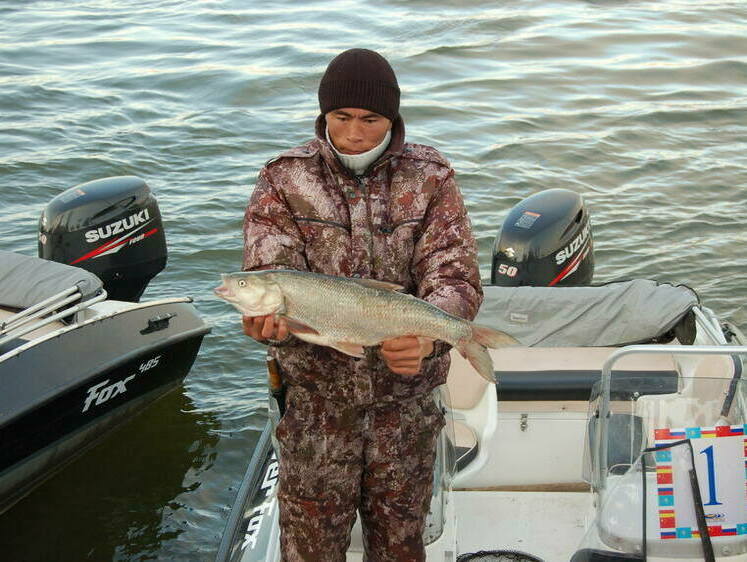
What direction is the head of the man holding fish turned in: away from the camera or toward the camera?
toward the camera

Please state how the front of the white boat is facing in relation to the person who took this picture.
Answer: facing the viewer

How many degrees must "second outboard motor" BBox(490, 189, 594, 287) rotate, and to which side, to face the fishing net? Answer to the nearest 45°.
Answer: approximately 45° to its left

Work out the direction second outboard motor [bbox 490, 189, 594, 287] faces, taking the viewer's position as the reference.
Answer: facing the viewer and to the left of the viewer

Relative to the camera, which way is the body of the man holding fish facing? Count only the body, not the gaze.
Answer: toward the camera

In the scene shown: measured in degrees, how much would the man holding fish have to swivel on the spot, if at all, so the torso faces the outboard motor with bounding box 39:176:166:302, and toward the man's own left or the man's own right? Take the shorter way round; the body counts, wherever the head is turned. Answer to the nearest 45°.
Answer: approximately 135° to the man's own right

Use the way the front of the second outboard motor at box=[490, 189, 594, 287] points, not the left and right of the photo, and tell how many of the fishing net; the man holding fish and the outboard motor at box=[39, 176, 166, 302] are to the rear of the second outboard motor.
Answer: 0

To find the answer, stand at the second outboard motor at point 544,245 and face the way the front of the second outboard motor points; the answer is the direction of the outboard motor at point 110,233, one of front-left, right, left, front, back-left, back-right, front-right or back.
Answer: front-right
